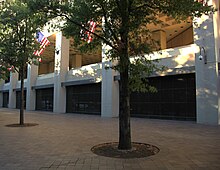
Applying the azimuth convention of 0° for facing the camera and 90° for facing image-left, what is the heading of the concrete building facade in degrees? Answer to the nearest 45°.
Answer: approximately 45°
